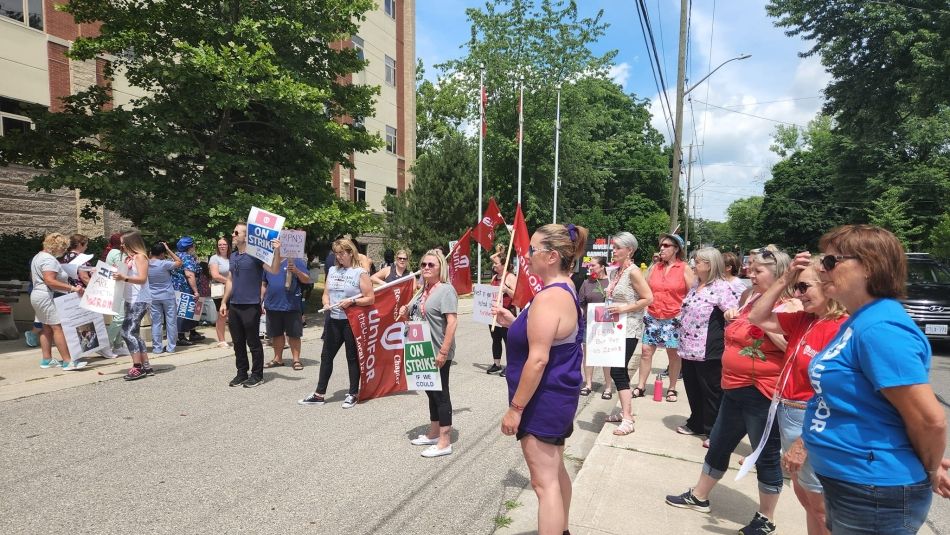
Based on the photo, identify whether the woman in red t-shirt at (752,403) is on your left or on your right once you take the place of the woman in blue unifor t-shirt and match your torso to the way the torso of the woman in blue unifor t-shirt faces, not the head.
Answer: on your right

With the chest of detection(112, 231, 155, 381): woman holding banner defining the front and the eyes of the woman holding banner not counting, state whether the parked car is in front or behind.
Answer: behind

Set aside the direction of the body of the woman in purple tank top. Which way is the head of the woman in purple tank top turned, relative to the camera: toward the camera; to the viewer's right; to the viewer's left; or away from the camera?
to the viewer's left

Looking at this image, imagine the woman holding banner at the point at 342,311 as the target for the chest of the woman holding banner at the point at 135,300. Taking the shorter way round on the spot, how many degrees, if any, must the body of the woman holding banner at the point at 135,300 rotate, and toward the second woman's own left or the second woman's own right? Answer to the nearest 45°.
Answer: approximately 135° to the second woman's own left

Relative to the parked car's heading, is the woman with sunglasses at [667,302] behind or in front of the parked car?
in front

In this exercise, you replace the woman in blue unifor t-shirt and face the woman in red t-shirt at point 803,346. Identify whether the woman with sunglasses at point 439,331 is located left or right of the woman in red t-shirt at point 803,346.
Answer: left

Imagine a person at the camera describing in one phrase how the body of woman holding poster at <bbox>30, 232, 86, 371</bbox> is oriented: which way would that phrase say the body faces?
to the viewer's right

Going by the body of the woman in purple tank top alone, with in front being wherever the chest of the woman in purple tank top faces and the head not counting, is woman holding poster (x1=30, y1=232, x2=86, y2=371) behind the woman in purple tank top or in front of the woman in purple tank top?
in front

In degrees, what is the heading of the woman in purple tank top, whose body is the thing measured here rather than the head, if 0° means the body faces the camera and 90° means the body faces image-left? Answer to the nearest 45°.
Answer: approximately 90°

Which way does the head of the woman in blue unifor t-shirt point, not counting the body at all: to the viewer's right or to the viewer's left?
to the viewer's left

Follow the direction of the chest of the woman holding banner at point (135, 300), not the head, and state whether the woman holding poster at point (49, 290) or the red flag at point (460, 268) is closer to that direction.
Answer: the woman holding poster

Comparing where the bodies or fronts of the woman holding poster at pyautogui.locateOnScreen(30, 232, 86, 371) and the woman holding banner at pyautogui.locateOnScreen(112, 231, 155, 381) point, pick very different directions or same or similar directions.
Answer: very different directions
